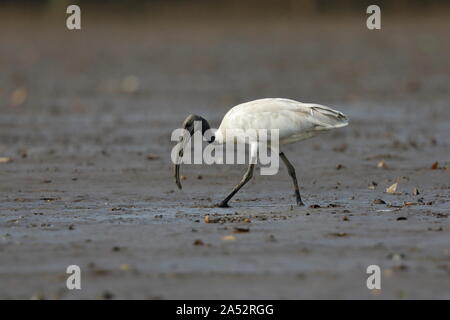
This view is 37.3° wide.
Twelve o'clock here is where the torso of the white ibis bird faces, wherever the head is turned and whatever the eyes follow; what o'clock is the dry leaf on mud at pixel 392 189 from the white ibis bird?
The dry leaf on mud is roughly at 5 o'clock from the white ibis bird.

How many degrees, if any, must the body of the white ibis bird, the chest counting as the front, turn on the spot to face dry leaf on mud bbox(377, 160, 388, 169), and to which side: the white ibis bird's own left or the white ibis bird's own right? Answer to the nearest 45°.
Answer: approximately 135° to the white ibis bird's own right

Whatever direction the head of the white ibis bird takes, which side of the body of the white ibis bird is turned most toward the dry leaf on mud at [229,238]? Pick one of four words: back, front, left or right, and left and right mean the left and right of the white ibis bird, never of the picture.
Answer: left

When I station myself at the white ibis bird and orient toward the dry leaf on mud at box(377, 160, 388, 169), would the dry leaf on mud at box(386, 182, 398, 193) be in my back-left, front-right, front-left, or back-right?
front-right

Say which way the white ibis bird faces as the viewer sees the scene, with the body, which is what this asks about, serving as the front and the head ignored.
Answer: to the viewer's left
